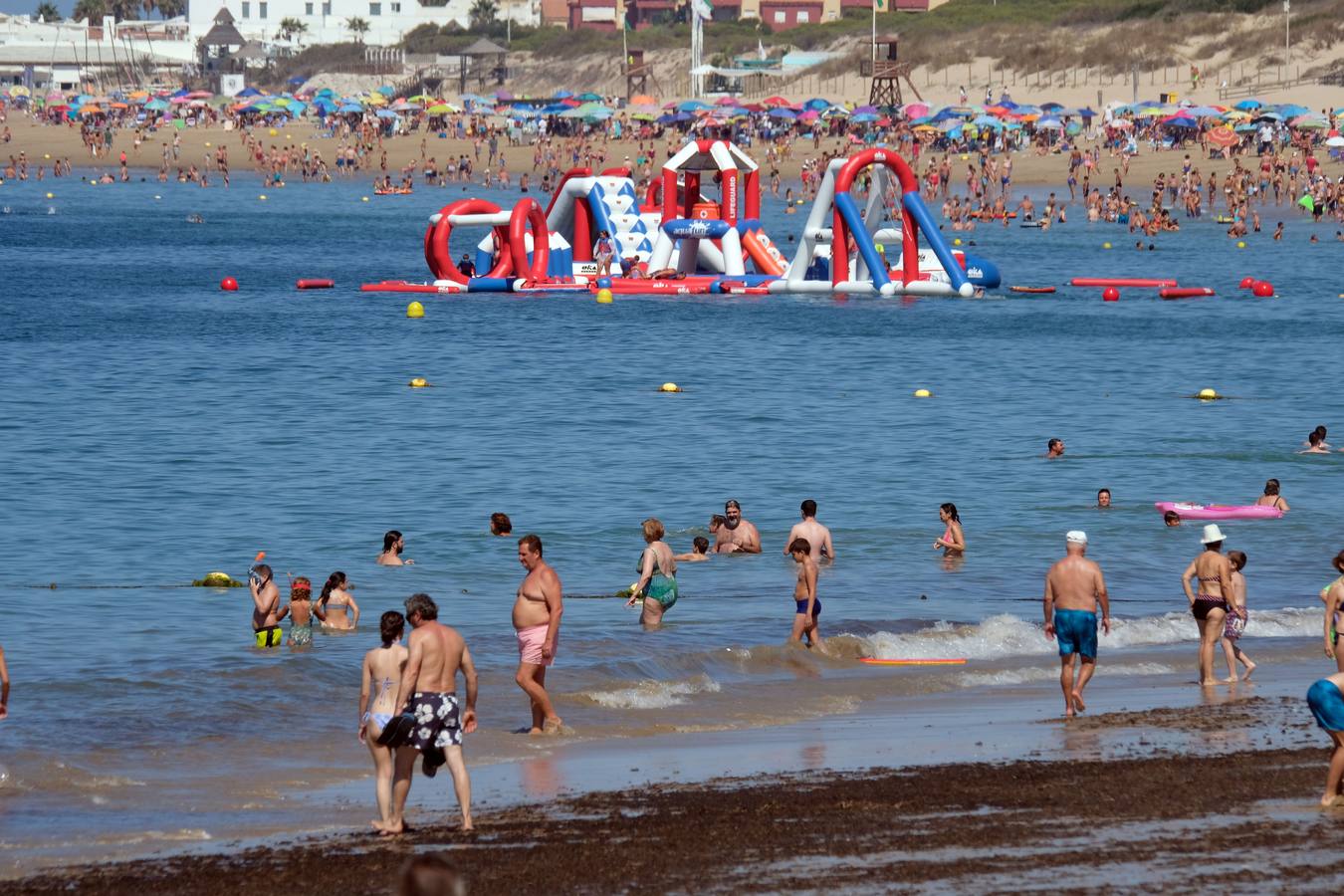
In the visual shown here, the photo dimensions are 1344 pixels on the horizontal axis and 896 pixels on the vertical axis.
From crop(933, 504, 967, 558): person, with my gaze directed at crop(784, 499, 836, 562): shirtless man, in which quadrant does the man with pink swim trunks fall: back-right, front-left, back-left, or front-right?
front-left

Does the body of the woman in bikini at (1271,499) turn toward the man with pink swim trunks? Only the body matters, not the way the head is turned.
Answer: no

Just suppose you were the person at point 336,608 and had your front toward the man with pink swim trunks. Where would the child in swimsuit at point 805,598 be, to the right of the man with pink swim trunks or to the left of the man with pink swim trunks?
left

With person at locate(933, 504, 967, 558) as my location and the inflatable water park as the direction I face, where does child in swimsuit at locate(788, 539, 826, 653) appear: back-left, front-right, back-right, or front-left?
back-left

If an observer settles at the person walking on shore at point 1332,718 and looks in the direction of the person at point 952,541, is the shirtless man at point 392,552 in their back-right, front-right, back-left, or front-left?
front-left

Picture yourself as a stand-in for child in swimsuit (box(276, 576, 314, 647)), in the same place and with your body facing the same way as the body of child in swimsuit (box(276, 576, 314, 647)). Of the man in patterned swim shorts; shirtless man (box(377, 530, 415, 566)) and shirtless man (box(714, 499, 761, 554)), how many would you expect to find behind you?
1

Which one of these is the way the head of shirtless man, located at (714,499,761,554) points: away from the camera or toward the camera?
toward the camera

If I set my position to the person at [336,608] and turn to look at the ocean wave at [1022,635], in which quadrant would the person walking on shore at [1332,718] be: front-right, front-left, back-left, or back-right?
front-right

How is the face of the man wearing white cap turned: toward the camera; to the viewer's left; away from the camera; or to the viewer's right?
away from the camera

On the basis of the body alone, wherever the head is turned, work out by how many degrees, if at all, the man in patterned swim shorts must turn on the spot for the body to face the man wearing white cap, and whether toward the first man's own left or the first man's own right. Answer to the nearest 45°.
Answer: approximately 90° to the first man's own right
